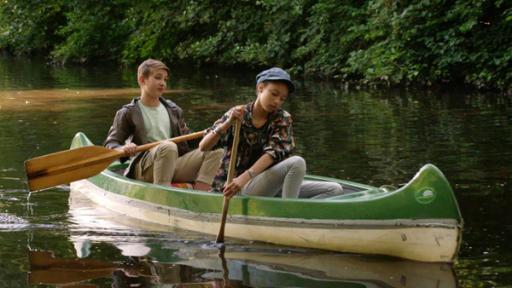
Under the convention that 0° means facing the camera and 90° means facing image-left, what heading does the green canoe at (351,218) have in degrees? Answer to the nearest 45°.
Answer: approximately 315°

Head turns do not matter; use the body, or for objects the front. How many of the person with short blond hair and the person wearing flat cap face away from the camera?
0

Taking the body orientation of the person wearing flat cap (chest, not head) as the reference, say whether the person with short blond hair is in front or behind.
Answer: behind

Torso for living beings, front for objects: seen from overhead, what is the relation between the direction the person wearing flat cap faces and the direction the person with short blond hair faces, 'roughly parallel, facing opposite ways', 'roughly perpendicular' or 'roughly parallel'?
roughly parallel

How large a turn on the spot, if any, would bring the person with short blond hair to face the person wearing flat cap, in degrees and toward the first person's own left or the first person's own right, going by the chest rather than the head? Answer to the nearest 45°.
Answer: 0° — they already face them

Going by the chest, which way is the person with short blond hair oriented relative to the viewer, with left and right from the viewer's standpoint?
facing the viewer and to the right of the viewer
